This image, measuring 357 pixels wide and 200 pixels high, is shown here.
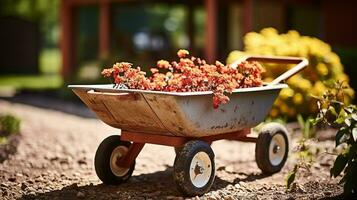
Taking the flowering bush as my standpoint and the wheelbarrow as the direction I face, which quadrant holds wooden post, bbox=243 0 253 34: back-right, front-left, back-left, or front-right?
back-right

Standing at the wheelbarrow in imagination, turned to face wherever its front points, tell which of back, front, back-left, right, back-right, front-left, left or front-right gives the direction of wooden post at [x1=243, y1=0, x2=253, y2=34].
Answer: back-right

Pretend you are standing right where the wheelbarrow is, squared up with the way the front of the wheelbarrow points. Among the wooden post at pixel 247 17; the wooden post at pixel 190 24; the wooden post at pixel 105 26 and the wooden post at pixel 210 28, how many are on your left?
0

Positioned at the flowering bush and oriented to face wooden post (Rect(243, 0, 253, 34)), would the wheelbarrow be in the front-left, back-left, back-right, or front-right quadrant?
back-left

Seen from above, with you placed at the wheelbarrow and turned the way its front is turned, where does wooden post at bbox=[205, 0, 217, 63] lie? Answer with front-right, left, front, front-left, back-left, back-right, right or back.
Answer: back-right

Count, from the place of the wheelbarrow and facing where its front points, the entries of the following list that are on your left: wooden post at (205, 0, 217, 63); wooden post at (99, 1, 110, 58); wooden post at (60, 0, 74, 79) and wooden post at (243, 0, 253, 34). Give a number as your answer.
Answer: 0

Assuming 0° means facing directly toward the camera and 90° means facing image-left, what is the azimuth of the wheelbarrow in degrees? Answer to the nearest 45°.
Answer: approximately 45°

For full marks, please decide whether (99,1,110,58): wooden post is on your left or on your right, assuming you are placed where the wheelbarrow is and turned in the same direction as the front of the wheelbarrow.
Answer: on your right

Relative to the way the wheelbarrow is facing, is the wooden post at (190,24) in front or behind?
behind

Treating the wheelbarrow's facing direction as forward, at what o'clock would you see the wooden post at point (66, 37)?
The wooden post is roughly at 4 o'clock from the wheelbarrow.

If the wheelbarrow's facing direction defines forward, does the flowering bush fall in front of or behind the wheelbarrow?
behind
